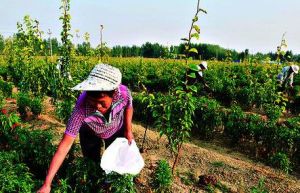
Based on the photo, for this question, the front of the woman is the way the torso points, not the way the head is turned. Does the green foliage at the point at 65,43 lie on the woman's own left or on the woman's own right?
on the woman's own right

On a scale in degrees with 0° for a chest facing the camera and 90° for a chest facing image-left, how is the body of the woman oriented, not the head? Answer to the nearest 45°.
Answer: approximately 45°

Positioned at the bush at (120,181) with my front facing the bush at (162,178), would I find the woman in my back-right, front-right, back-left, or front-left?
back-left

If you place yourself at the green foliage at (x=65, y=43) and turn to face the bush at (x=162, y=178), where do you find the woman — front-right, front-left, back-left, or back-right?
front-right

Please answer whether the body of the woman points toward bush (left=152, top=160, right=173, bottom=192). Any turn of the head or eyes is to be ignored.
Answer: no

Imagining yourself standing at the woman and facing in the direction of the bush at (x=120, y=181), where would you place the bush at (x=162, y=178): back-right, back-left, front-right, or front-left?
front-left
